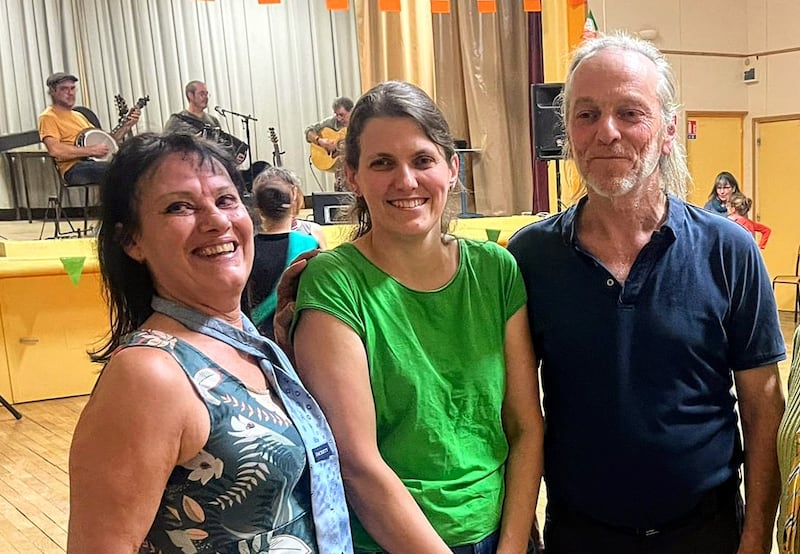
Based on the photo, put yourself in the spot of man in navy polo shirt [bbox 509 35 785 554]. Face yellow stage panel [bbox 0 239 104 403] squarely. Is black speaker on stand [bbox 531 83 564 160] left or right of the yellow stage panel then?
right

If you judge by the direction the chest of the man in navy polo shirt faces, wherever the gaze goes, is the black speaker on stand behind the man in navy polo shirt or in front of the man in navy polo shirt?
behind

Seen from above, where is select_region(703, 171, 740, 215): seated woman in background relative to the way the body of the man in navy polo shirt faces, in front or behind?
behind

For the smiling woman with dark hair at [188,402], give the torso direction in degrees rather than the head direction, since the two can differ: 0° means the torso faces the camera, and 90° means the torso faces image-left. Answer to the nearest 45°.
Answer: approximately 315°

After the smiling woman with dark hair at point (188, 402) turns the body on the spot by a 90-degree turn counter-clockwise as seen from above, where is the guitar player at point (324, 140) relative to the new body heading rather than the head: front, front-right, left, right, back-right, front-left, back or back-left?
front-left
